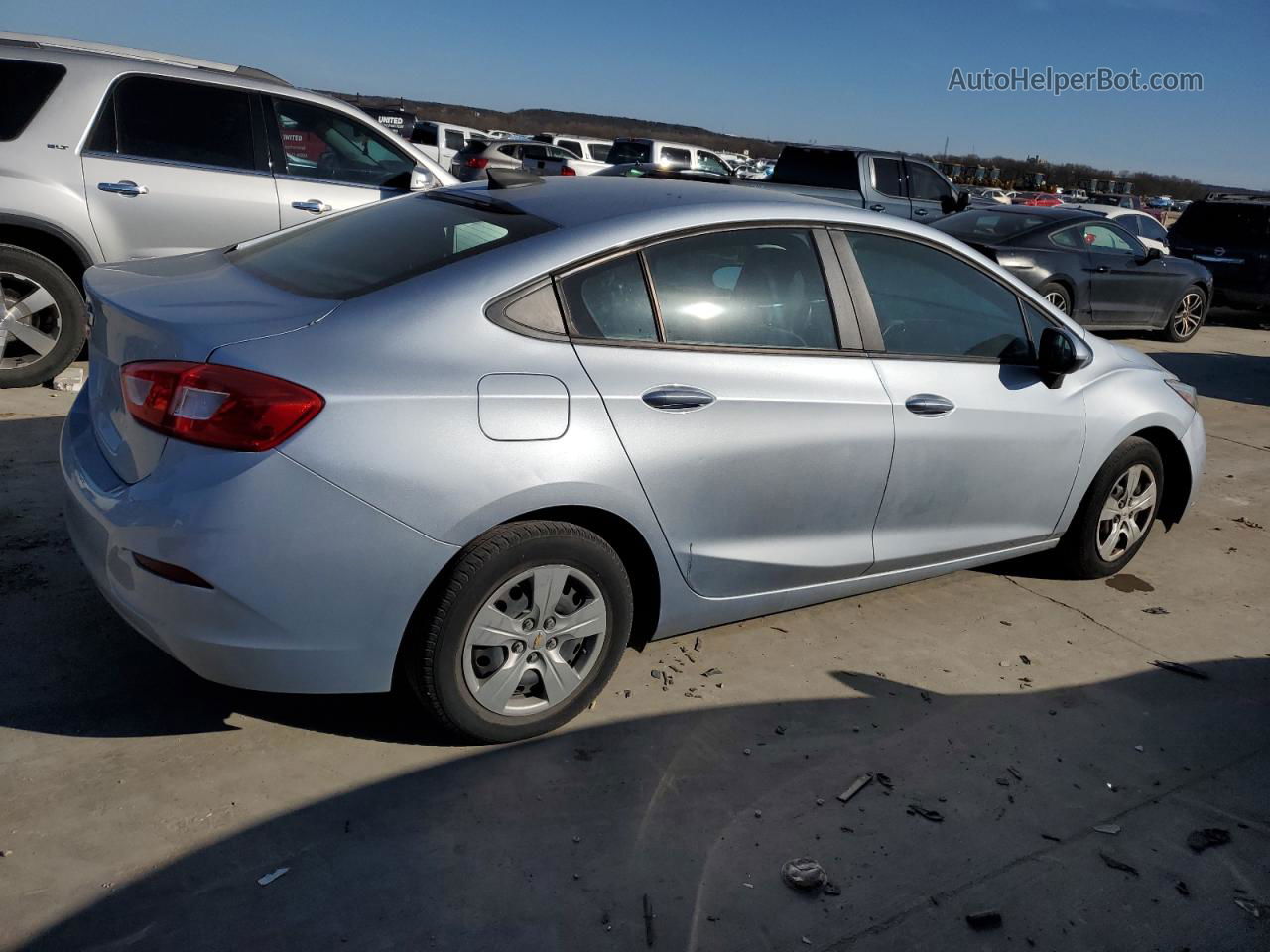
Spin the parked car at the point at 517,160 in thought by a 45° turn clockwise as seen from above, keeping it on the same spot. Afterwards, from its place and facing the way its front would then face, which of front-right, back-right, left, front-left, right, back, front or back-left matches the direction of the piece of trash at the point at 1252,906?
right

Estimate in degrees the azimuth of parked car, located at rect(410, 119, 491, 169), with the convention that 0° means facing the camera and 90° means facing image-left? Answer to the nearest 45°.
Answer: approximately 225°

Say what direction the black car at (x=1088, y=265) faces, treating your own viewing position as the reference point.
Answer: facing away from the viewer and to the right of the viewer

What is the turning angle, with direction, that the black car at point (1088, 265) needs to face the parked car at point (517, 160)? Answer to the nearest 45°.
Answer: approximately 90° to its left

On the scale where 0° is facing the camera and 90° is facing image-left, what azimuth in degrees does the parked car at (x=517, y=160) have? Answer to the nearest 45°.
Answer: approximately 225°

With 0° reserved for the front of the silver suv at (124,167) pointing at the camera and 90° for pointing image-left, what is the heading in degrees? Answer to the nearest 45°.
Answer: approximately 270°

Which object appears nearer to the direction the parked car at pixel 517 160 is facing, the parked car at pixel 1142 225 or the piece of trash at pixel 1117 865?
the parked car

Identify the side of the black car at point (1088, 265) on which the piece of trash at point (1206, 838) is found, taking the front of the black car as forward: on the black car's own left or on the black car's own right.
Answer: on the black car's own right

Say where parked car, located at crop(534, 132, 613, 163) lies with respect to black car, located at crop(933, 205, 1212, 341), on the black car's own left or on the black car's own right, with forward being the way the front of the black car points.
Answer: on the black car's own left

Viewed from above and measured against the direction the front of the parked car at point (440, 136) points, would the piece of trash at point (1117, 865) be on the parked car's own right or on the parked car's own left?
on the parked car's own right

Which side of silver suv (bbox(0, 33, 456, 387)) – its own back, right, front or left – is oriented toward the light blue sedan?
right

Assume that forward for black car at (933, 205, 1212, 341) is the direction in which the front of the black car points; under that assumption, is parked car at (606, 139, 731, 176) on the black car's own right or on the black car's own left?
on the black car's own left
